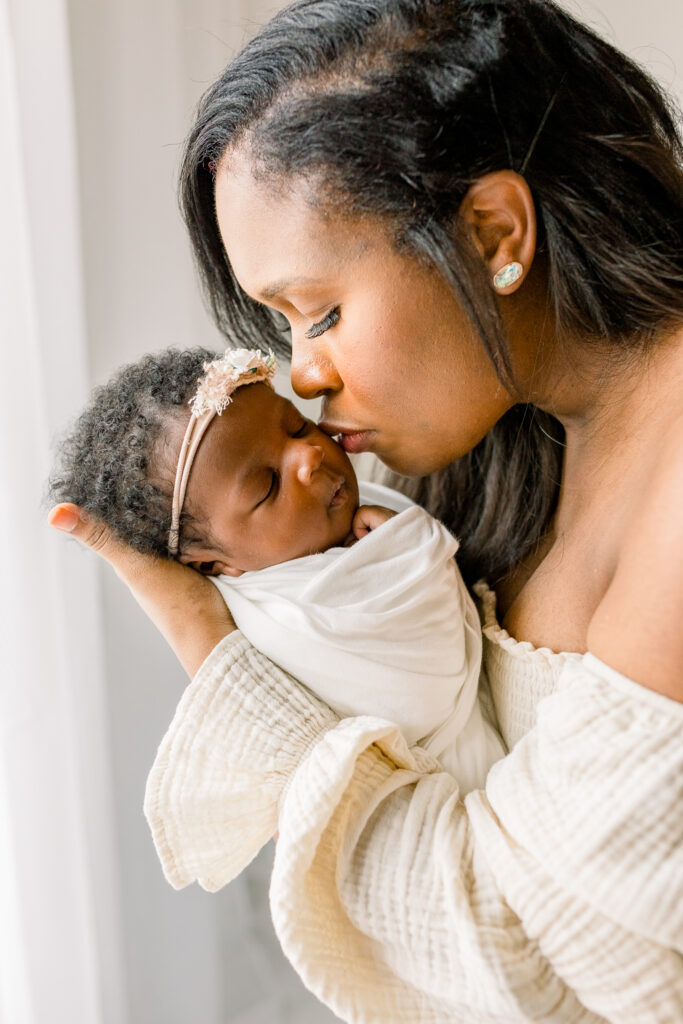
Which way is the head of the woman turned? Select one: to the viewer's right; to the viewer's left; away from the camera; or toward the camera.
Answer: to the viewer's left

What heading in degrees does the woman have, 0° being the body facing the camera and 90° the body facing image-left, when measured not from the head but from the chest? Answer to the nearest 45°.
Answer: approximately 90°

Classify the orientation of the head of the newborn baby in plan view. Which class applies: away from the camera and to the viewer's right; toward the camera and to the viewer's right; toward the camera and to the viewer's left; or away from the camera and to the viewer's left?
toward the camera and to the viewer's right
